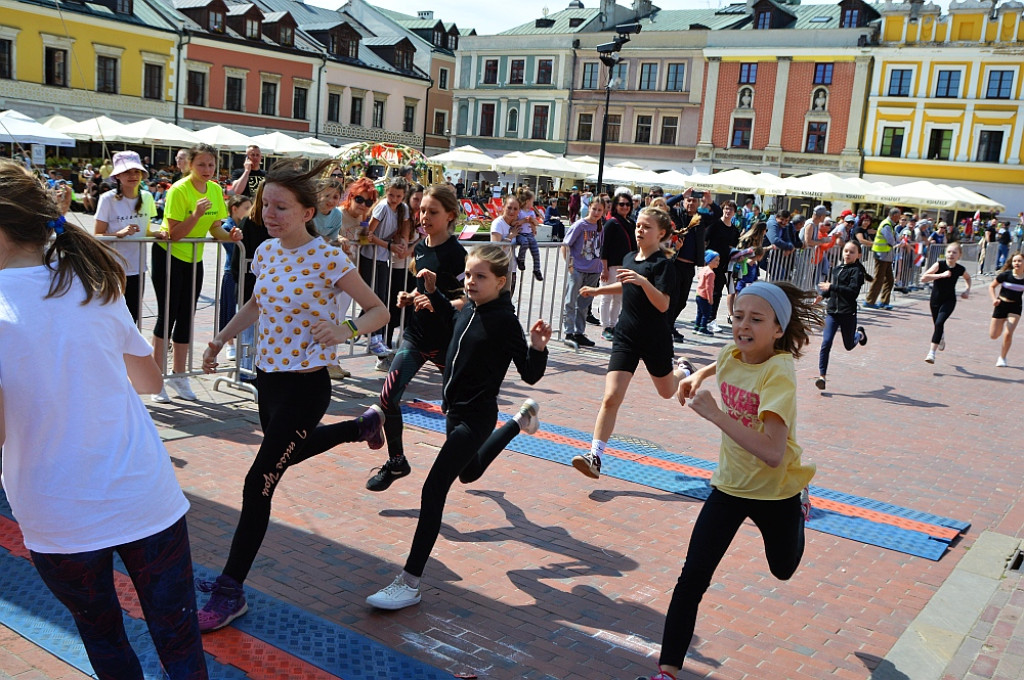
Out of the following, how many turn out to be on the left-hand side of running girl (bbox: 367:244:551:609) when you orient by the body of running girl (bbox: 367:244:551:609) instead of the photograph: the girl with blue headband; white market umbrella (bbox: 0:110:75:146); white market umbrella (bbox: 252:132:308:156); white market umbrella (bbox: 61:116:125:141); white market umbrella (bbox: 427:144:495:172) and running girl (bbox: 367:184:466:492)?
1

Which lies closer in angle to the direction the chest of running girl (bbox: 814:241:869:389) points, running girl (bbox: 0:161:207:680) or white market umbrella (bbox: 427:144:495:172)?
the running girl

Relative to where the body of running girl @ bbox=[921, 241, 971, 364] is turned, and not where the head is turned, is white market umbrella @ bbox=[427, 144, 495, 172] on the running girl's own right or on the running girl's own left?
on the running girl's own right

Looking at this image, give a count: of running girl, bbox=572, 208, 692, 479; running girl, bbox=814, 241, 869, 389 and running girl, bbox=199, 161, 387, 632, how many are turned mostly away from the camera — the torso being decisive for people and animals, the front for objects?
0

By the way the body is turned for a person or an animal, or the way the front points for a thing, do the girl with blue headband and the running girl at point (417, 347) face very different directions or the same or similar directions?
same or similar directions

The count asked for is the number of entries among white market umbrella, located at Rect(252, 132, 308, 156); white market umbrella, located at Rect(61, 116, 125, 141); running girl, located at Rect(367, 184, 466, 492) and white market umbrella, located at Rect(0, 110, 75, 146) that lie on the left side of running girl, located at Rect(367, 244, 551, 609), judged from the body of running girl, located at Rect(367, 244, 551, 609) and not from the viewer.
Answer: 0

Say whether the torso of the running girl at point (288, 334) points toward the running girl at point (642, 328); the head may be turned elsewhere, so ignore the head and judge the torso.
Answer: no

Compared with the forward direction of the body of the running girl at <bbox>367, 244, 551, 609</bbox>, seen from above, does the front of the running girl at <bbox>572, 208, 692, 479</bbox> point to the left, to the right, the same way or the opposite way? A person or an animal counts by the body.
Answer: the same way

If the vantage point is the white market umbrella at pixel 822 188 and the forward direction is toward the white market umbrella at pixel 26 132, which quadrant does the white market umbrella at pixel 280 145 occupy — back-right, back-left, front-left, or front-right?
front-right

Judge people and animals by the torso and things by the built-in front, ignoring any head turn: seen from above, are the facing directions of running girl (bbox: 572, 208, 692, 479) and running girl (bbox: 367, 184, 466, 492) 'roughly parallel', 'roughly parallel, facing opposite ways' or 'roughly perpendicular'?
roughly parallel

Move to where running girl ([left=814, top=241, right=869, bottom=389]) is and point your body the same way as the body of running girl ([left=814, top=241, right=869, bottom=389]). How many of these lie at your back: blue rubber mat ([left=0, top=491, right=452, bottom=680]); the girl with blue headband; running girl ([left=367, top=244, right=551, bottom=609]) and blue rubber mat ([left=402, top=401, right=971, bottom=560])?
0

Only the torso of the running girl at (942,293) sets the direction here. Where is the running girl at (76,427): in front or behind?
in front

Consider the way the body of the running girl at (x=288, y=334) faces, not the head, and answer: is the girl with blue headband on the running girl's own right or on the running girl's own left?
on the running girl's own left

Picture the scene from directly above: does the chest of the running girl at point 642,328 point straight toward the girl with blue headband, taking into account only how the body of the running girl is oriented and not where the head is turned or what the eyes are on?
no

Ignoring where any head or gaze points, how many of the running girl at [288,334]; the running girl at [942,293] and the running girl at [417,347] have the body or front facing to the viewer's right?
0

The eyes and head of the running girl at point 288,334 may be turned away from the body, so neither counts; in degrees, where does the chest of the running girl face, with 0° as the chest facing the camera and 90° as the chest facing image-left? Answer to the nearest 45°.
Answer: approximately 45°

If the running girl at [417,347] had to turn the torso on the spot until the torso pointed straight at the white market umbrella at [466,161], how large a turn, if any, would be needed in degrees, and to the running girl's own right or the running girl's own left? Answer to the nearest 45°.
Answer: approximately 135° to the running girl's own right

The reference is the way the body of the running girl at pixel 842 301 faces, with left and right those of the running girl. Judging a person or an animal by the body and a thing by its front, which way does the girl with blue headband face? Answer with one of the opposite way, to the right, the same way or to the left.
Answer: the same way
